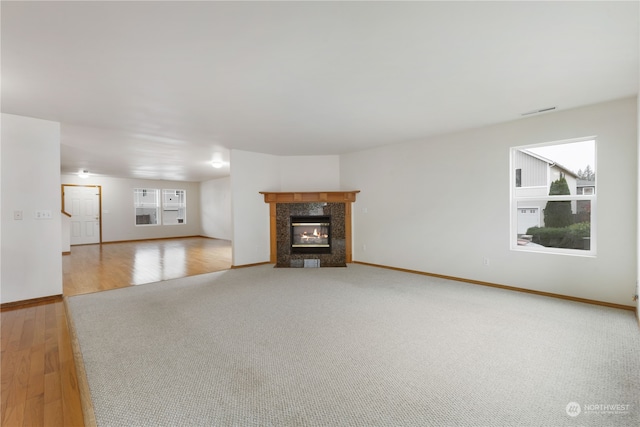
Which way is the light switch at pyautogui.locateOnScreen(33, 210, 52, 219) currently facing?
toward the camera

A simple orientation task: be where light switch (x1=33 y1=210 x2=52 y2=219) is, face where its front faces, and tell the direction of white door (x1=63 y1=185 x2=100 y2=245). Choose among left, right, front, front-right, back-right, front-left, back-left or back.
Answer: back

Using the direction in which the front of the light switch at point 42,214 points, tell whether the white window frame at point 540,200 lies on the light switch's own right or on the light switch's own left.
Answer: on the light switch's own left

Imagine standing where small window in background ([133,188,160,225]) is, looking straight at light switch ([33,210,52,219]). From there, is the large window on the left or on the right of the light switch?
left

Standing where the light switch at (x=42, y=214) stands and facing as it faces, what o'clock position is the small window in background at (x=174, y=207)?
The small window in background is roughly at 7 o'clock from the light switch.

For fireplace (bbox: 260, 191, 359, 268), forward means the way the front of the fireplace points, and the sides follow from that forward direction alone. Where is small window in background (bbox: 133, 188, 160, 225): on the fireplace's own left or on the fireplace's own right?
on the fireplace's own right

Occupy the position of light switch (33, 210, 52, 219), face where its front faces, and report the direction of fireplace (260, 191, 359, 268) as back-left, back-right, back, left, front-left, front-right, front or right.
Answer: left

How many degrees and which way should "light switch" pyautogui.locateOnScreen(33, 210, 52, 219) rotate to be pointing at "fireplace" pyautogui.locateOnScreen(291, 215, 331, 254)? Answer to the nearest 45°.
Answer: approximately 90° to its left

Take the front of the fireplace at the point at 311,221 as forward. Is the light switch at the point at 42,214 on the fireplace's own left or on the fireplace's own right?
on the fireplace's own right

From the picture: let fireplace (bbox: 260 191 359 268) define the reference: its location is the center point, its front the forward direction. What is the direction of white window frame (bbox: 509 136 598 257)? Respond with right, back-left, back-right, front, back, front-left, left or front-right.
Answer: front-left

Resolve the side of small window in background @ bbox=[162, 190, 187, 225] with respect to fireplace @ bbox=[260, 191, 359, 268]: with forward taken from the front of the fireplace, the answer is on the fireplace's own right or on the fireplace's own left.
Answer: on the fireplace's own right

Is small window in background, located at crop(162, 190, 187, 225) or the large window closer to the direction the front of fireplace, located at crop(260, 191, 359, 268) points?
the large window

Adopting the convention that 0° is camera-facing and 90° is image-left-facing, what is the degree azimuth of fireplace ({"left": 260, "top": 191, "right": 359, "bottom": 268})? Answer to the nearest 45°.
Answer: approximately 0°
